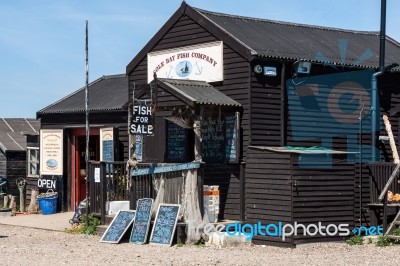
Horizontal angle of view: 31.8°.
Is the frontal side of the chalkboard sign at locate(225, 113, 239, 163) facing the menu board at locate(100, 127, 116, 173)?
no

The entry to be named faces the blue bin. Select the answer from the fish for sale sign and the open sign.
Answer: the open sign

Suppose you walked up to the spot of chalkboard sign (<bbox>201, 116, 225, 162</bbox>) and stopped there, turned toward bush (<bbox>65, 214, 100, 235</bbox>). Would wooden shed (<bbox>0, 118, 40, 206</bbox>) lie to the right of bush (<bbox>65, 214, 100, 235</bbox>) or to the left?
right

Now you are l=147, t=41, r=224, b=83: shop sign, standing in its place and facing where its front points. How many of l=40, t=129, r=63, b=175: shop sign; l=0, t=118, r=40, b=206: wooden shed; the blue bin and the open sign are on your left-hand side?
0

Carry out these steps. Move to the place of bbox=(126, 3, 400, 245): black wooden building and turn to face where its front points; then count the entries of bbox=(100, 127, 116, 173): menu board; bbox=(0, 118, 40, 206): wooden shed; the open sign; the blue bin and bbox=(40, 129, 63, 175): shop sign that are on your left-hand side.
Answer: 0

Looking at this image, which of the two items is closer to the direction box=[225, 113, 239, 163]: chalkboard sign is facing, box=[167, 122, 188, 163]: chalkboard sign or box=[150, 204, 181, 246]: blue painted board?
the blue painted board

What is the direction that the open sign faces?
toward the camera

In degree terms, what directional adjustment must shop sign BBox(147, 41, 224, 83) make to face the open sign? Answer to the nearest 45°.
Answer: approximately 90° to its right

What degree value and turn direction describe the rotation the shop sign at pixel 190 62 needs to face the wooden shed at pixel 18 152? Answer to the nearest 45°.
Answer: approximately 90° to its right

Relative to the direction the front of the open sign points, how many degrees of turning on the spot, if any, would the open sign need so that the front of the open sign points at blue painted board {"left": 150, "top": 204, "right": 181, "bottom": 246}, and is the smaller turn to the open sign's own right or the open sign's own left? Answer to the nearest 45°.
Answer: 0° — it already faces it

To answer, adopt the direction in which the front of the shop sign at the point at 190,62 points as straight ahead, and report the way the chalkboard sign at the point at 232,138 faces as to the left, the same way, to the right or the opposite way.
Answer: the same way

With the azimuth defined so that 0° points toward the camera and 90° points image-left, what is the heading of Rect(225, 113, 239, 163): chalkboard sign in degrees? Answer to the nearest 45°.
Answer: approximately 45°

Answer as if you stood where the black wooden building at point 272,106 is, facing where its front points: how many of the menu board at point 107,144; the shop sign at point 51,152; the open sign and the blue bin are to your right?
4

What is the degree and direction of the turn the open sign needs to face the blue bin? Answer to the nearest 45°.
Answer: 0° — it already faces it

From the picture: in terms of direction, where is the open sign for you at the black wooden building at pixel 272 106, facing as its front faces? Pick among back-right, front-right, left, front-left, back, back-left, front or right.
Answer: right

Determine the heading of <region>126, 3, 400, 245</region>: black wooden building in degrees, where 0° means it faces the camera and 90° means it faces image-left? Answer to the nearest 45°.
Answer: approximately 45°

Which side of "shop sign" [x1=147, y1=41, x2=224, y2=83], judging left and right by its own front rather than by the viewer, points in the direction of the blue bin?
right

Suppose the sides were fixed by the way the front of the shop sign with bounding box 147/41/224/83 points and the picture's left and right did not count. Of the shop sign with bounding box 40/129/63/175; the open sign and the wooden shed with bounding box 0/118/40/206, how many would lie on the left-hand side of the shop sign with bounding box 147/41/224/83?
0

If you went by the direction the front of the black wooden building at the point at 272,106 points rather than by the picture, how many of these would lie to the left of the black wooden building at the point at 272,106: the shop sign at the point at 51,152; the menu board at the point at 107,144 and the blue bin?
0

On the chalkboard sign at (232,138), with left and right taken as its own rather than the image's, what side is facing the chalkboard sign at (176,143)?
right

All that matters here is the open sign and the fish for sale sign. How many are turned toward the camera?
2

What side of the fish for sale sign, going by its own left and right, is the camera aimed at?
front
